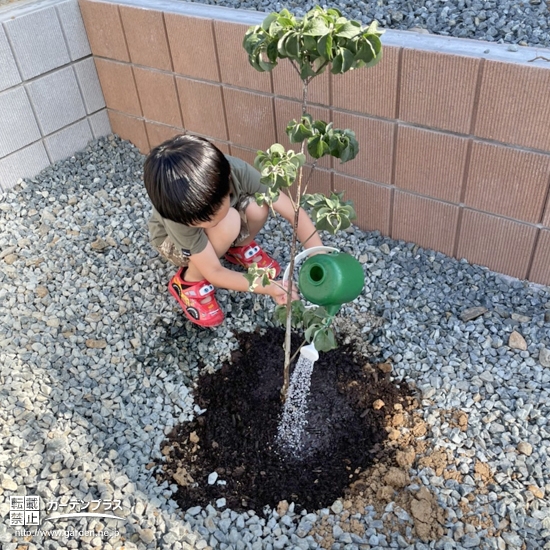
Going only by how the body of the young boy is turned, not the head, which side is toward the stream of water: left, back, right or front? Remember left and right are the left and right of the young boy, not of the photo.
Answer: front

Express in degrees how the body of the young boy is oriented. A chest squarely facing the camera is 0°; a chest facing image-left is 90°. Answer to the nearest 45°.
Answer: approximately 315°

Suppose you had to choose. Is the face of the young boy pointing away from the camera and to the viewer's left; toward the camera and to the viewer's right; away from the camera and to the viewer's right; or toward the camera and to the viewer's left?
toward the camera and to the viewer's right

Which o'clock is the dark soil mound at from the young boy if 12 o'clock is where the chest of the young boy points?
The dark soil mound is roughly at 1 o'clock from the young boy.
